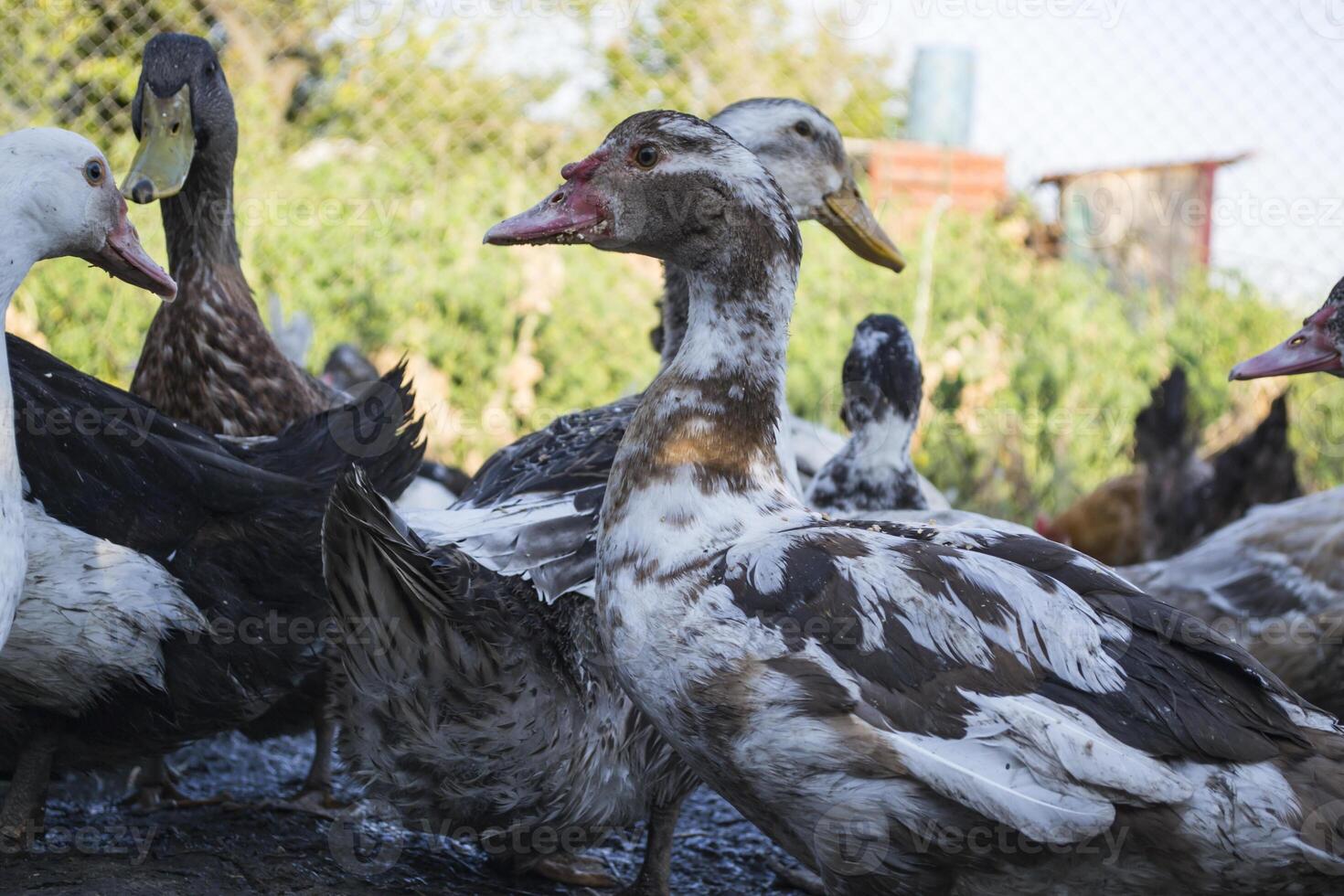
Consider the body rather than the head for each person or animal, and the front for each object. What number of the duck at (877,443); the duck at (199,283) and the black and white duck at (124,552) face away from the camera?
1

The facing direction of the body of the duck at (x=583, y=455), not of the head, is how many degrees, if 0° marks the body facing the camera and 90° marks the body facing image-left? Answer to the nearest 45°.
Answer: approximately 270°

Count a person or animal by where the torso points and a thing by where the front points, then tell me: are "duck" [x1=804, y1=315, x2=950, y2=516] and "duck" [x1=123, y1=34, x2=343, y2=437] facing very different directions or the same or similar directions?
very different directions

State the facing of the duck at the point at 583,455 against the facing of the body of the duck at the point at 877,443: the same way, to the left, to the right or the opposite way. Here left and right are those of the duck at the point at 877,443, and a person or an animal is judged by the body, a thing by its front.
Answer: to the right

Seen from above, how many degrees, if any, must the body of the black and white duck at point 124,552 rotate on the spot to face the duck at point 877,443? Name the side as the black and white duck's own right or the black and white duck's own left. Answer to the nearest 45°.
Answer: approximately 180°

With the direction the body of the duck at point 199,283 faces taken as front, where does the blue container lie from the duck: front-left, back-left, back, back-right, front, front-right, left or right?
back

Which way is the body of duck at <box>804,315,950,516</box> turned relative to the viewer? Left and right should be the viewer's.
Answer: facing away from the viewer

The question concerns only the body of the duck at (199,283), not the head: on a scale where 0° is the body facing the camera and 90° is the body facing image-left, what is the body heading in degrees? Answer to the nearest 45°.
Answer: approximately 45°

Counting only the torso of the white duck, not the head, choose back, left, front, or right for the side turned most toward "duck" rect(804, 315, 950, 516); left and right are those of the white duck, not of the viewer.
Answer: front

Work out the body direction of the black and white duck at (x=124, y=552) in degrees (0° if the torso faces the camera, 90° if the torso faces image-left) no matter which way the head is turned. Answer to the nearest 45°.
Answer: approximately 90°
